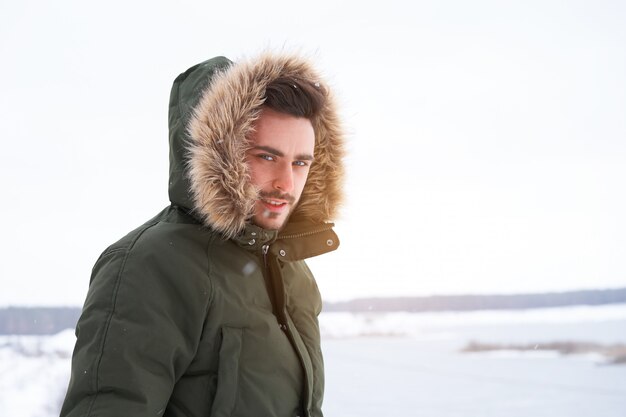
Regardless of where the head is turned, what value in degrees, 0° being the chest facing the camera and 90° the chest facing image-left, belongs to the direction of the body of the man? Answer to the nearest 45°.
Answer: approximately 315°
